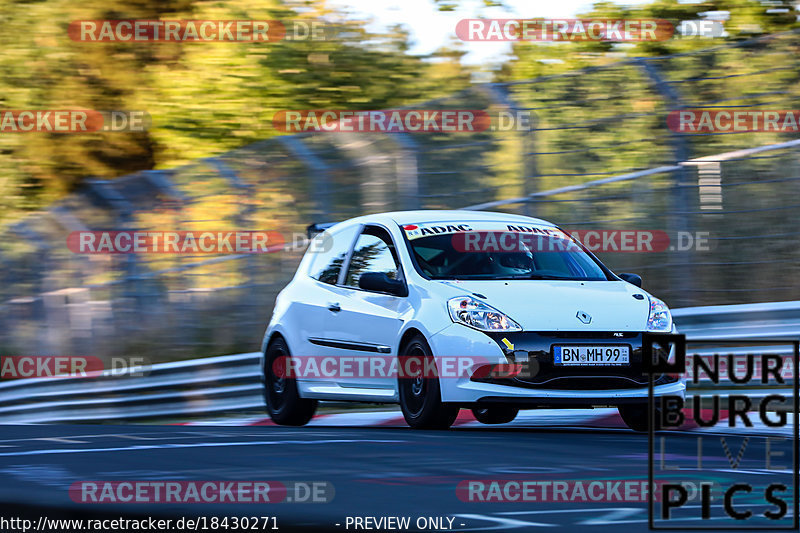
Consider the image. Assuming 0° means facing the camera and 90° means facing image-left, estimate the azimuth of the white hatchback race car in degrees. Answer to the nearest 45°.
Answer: approximately 315°
